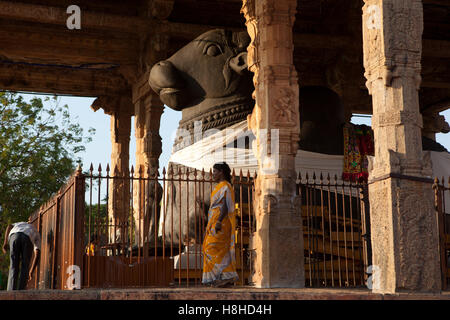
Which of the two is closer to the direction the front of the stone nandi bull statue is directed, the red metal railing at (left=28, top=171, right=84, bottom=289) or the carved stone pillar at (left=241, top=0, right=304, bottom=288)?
the red metal railing

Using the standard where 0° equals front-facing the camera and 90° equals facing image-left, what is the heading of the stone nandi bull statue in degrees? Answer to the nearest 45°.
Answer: approximately 90°

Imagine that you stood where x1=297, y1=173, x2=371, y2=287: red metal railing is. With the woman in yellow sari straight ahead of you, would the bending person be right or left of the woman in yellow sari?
right

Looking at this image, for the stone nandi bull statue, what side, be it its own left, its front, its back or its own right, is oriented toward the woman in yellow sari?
left

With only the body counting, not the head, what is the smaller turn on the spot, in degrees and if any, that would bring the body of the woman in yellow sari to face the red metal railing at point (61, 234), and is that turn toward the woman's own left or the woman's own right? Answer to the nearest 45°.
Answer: approximately 45° to the woman's own right

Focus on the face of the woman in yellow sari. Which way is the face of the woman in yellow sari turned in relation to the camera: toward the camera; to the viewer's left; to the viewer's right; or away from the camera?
to the viewer's left

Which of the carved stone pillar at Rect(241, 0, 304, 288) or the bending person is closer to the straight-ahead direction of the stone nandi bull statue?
the bending person

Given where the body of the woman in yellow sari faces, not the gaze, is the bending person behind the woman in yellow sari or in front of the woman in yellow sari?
in front

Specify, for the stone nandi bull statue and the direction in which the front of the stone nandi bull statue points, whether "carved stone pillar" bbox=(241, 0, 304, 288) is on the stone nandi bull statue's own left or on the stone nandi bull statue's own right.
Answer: on the stone nandi bull statue's own left

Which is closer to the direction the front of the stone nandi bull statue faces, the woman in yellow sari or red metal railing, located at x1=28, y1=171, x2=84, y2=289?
the red metal railing
